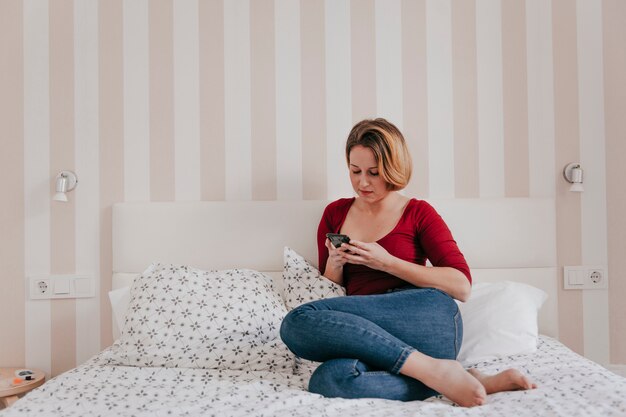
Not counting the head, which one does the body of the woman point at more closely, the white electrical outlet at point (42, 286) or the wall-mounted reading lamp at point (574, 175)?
the white electrical outlet

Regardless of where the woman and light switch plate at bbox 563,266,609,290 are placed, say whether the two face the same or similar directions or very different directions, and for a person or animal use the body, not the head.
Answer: same or similar directions

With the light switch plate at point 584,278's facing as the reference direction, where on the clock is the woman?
The woman is roughly at 1 o'clock from the light switch plate.

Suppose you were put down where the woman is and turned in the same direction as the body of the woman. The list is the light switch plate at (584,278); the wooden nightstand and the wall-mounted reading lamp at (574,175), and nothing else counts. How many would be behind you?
2

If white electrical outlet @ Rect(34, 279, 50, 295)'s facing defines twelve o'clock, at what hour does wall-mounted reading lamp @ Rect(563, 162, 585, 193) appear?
The wall-mounted reading lamp is roughly at 10 o'clock from the white electrical outlet.

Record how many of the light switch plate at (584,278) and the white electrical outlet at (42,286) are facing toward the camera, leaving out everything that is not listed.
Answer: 2

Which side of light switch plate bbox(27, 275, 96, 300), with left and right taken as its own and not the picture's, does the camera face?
front

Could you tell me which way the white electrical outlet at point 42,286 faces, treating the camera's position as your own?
facing the viewer

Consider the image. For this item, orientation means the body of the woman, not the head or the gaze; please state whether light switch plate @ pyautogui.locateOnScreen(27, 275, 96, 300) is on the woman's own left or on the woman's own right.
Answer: on the woman's own right

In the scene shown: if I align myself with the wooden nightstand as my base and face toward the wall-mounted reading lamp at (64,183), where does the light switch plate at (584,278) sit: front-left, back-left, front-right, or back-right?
front-right

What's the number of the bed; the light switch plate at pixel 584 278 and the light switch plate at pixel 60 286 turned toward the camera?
3

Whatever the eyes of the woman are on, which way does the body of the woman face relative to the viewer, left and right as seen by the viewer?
facing the viewer and to the left of the viewer

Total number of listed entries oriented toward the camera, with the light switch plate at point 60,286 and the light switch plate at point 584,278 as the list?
2

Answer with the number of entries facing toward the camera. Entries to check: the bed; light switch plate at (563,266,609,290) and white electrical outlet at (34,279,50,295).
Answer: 3

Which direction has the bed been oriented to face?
toward the camera
